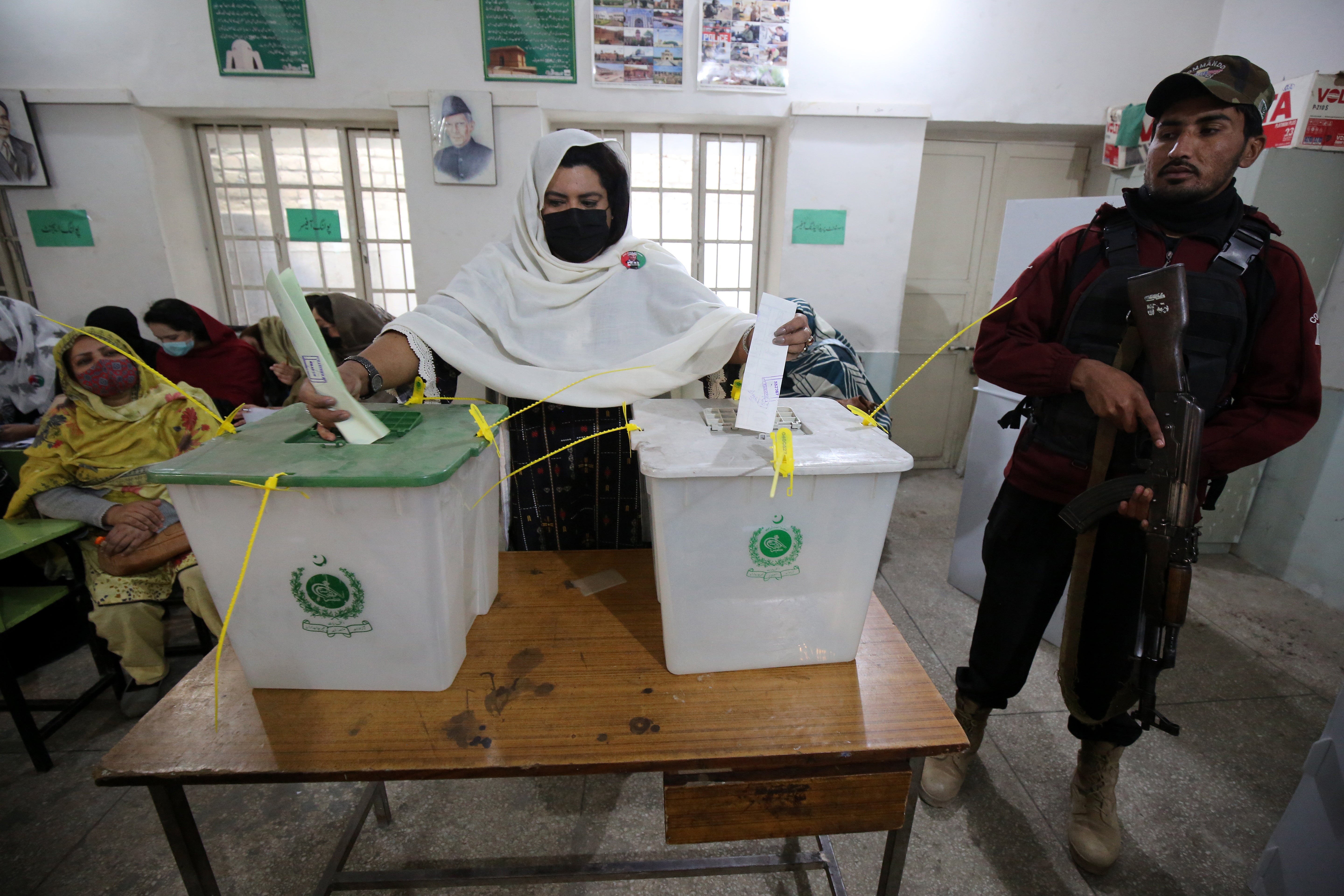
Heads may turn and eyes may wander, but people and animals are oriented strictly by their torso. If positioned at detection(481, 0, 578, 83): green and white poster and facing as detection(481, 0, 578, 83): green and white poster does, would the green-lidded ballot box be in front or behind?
in front

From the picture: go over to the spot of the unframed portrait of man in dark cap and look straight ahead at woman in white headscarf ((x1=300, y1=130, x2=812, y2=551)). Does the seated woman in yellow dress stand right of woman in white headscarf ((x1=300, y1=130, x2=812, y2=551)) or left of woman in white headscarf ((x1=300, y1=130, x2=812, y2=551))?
right

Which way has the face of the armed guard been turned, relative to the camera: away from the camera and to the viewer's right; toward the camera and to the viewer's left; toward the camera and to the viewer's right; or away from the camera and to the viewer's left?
toward the camera and to the viewer's left

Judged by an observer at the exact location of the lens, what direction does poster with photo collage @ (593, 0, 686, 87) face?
facing the viewer

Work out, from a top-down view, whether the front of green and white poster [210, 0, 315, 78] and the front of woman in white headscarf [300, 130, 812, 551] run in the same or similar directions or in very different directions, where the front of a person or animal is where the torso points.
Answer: same or similar directions

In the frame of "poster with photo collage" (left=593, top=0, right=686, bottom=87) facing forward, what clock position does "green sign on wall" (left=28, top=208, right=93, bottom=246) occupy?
The green sign on wall is roughly at 3 o'clock from the poster with photo collage.

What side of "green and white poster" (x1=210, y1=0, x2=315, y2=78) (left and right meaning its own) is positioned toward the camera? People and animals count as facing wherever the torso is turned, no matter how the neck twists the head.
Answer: front

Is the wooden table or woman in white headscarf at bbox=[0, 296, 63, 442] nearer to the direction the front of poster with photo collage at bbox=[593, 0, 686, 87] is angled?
the wooden table

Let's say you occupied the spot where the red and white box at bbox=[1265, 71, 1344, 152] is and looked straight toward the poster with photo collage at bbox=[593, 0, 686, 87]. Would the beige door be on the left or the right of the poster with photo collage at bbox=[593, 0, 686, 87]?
right

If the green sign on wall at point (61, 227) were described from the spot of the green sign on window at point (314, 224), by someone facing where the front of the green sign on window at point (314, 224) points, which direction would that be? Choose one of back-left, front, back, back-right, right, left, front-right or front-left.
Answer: right

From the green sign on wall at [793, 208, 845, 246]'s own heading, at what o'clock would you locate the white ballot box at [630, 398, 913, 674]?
The white ballot box is roughly at 12 o'clock from the green sign on wall.

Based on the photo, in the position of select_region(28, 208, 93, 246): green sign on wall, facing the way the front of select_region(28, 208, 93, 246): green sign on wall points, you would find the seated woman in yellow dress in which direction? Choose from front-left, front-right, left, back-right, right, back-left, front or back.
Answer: front

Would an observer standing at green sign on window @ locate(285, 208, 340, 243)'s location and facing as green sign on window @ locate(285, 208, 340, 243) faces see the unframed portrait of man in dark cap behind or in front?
in front

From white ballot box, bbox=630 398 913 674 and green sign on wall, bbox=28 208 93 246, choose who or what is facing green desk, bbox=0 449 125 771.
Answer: the green sign on wall

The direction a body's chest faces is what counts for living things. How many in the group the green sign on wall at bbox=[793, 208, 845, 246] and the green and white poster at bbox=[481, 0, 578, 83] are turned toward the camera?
2

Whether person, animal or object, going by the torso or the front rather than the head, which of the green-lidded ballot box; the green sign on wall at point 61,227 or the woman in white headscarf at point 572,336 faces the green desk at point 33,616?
the green sign on wall

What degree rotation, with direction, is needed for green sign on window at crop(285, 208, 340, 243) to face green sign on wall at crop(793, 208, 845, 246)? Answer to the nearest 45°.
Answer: approximately 45° to its left

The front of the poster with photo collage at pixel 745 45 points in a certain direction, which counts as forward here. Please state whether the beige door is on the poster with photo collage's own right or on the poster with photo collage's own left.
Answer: on the poster with photo collage's own left
